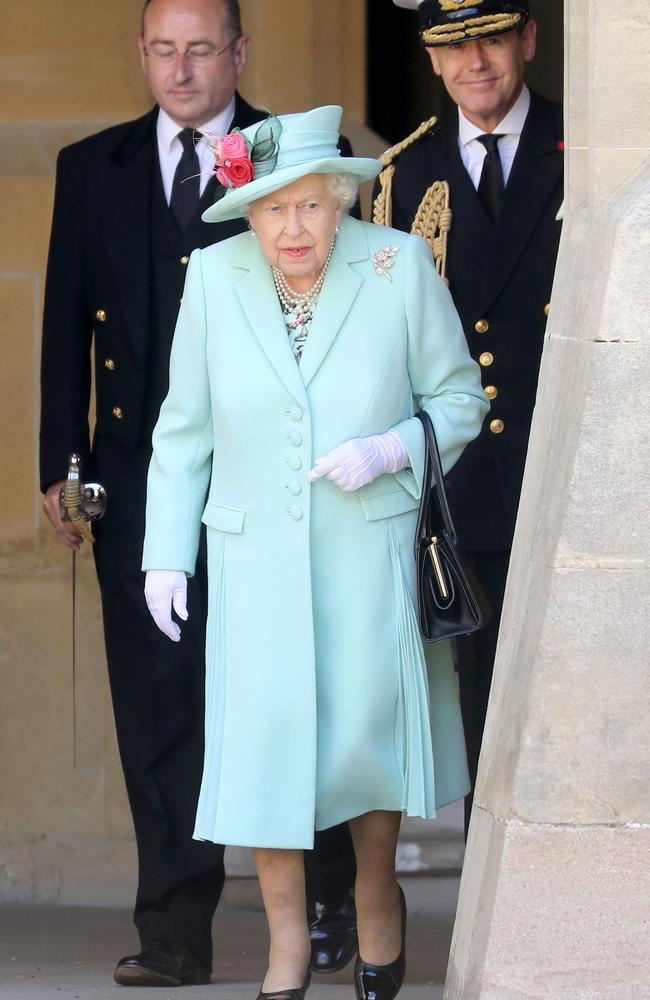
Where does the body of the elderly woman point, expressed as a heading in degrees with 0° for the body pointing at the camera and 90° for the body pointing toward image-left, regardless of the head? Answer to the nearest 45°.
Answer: approximately 0°

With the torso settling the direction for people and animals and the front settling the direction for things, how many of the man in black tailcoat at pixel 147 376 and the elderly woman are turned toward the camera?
2

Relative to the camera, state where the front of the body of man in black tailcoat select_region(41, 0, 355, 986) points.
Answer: toward the camera

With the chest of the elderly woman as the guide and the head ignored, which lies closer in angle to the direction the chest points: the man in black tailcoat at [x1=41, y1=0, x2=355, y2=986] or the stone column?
the stone column

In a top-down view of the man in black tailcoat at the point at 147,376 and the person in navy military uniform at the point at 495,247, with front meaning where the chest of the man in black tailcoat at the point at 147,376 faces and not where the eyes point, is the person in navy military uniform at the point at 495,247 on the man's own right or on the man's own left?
on the man's own left

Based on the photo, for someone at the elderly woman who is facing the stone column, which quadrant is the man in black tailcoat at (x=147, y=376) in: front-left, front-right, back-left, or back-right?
back-left
